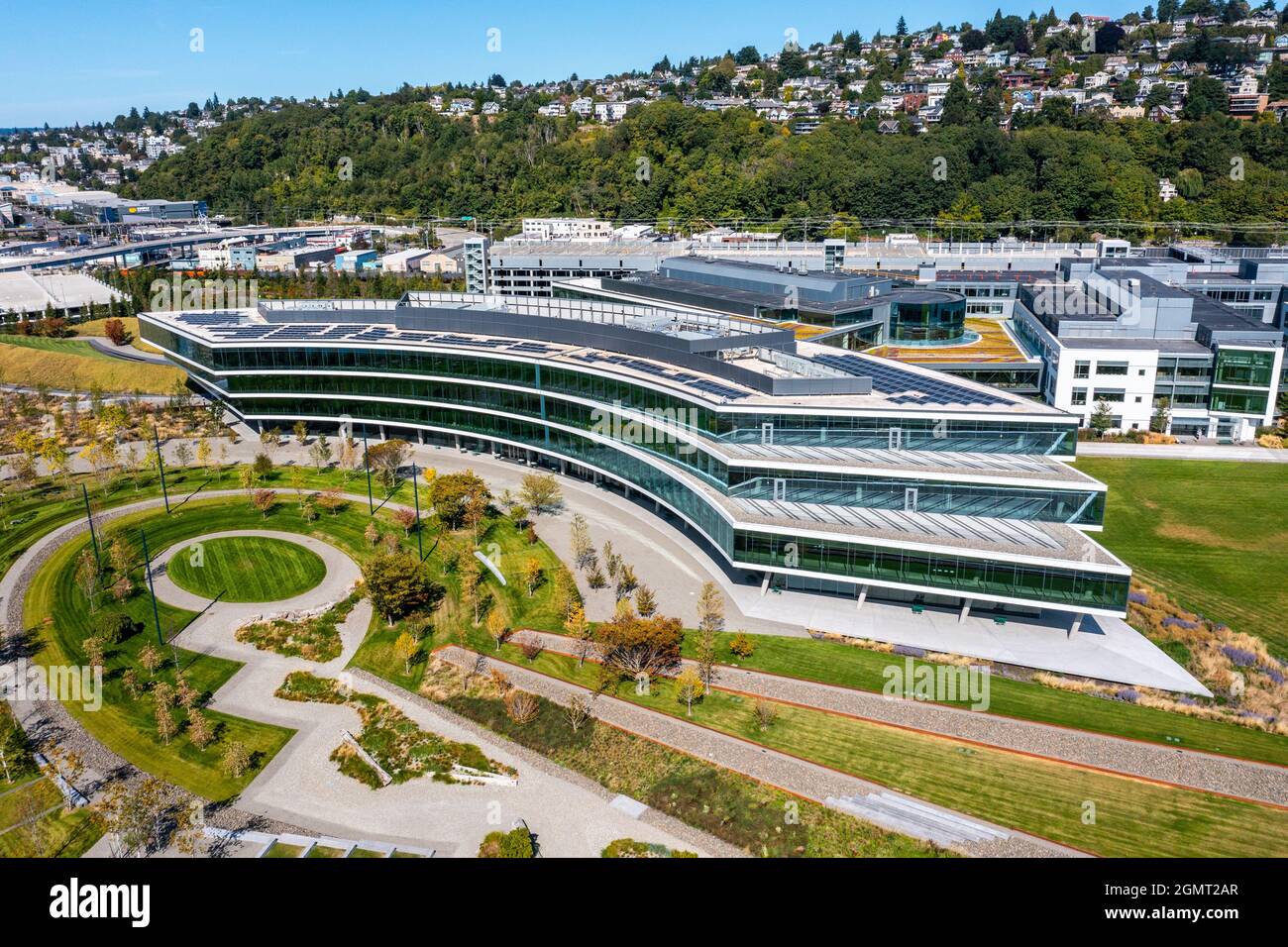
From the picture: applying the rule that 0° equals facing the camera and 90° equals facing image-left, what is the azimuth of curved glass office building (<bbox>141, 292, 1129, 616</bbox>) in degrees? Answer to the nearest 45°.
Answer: approximately 45°

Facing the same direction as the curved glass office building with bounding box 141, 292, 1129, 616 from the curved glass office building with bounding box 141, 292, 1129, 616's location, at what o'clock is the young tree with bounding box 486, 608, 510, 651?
The young tree is roughly at 1 o'clock from the curved glass office building.

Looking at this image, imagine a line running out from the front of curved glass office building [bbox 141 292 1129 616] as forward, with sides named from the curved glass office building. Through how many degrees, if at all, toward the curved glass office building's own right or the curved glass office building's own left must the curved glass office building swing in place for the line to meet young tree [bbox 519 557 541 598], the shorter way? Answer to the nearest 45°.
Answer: approximately 45° to the curved glass office building's own right

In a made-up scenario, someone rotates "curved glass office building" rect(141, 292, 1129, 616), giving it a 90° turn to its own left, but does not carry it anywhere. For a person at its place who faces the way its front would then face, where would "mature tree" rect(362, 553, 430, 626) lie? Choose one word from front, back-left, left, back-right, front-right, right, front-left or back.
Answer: back-right

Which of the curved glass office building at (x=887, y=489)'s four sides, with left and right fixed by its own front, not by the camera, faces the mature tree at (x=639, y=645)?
front

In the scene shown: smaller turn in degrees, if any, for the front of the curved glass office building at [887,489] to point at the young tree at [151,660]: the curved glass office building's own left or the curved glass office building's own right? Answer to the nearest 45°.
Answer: approximately 45° to the curved glass office building's own right

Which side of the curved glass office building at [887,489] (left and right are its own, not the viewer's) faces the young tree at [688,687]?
front

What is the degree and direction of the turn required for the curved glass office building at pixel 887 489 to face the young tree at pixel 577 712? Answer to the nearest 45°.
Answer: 0° — it already faces it

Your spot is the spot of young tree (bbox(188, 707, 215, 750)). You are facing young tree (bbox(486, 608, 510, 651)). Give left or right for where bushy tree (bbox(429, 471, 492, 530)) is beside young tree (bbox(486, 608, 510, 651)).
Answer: left
